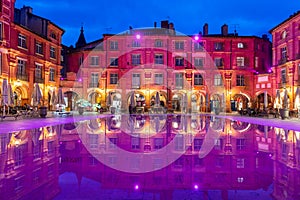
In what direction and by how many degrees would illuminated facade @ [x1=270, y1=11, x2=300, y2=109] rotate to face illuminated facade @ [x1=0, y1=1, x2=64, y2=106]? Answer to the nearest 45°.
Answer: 0° — it already faces it

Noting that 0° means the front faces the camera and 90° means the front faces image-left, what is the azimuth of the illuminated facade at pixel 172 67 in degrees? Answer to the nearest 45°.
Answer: approximately 0°

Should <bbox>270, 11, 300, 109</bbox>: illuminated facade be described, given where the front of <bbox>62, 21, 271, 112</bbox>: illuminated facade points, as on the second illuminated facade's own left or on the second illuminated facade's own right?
on the second illuminated facade's own left

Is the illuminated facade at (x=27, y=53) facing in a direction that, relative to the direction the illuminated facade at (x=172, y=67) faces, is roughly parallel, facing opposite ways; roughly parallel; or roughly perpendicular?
roughly perpendicular

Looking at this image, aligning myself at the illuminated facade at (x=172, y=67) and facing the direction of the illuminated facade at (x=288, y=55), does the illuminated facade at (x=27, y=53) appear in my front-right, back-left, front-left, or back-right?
back-right

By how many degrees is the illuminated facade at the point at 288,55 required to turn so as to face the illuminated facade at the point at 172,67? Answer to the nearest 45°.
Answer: approximately 45° to its right

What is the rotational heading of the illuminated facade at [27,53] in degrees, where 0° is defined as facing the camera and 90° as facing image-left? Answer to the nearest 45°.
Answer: approximately 315°

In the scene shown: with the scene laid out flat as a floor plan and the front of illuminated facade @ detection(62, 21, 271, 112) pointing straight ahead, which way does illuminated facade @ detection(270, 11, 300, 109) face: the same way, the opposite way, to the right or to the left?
to the right

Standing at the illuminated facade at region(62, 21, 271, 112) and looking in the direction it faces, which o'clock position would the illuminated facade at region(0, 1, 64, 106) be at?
the illuminated facade at region(0, 1, 64, 106) is roughly at 2 o'clock from the illuminated facade at region(62, 21, 271, 112).
